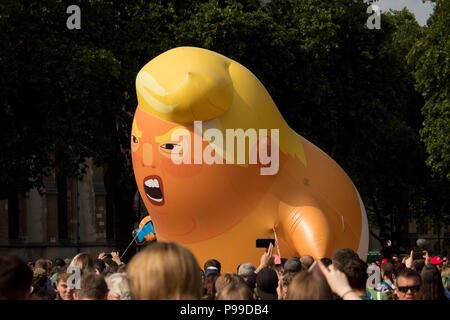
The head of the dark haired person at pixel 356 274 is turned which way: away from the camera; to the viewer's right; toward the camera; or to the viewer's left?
away from the camera

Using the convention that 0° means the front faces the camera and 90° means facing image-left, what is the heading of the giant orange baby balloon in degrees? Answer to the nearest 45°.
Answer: approximately 45°
